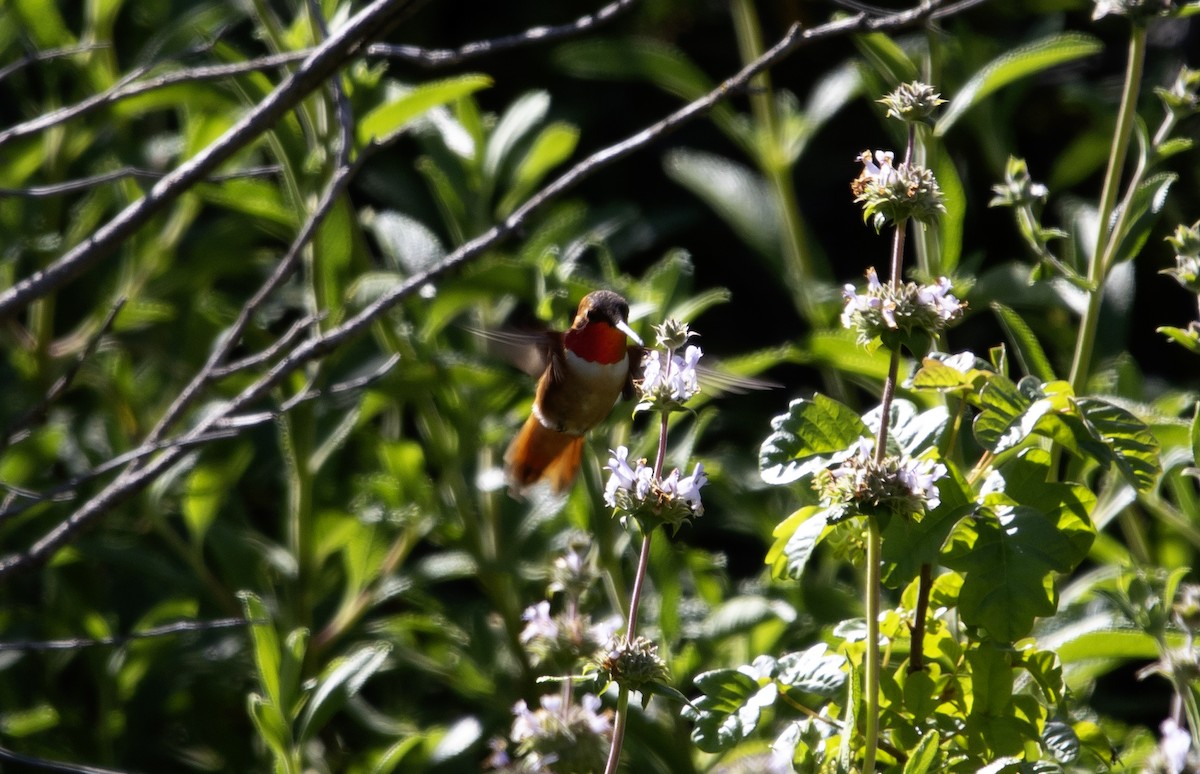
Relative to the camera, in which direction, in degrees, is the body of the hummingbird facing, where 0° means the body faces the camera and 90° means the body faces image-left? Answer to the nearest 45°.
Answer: approximately 315°
